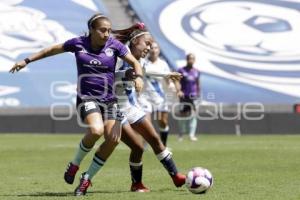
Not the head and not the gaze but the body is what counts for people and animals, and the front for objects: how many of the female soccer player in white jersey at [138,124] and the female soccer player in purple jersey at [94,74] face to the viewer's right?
1

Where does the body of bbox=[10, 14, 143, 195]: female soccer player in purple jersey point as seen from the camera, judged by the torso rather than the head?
toward the camera

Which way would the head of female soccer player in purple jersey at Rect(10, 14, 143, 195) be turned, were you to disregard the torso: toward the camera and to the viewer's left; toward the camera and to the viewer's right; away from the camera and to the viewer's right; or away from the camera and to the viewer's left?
toward the camera and to the viewer's right
